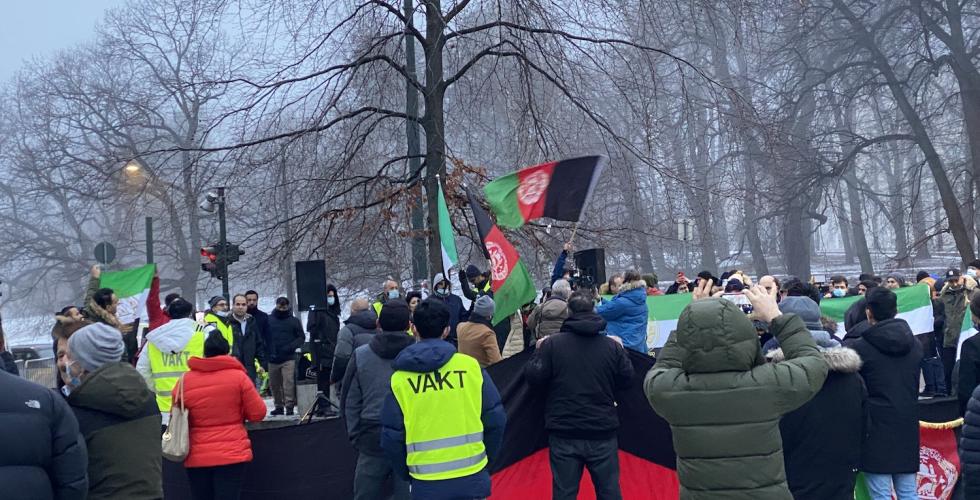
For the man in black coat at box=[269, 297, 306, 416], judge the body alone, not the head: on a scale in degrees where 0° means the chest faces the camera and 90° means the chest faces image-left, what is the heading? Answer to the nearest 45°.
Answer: approximately 0°

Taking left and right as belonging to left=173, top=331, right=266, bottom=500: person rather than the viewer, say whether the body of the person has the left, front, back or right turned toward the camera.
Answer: back

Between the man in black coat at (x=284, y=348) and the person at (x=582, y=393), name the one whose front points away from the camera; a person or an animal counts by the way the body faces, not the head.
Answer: the person

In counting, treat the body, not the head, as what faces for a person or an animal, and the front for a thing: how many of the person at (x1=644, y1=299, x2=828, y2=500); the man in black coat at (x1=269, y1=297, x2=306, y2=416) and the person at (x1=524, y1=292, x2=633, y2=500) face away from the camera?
2

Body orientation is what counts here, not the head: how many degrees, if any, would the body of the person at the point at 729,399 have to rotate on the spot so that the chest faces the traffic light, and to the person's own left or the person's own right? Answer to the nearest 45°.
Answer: approximately 45° to the person's own left

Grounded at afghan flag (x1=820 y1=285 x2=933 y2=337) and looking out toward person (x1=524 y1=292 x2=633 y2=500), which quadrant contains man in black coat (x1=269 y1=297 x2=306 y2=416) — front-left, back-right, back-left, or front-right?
front-right

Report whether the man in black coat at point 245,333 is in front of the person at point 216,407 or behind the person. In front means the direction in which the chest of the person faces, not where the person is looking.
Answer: in front

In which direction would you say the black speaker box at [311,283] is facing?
toward the camera

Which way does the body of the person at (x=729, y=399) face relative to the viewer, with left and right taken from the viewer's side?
facing away from the viewer

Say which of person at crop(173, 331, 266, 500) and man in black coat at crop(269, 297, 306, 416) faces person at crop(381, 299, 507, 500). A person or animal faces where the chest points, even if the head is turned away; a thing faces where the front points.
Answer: the man in black coat

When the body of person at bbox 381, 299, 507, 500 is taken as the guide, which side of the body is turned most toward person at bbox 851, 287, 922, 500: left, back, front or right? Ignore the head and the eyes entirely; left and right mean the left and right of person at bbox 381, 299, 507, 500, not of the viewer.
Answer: right

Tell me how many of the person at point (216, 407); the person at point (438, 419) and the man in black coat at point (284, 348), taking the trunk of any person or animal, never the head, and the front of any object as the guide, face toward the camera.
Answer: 1
